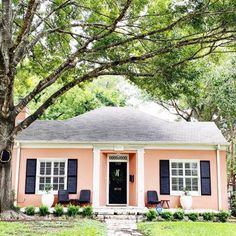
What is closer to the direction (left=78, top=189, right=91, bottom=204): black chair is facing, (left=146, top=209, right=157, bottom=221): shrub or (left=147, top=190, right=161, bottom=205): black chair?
the shrub

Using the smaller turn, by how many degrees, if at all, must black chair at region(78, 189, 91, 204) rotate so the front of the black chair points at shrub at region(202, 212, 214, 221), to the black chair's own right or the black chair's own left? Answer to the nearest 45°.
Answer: approximately 90° to the black chair's own left

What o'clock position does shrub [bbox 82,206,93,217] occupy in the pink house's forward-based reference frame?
The shrub is roughly at 1 o'clock from the pink house.

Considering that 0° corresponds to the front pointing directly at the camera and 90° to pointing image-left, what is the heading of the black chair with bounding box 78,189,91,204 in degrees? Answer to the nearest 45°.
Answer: approximately 45°

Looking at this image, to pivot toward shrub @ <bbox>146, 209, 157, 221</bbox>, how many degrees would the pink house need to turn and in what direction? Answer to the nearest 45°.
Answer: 0° — it already faces it

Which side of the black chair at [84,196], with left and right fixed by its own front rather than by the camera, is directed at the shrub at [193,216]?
left

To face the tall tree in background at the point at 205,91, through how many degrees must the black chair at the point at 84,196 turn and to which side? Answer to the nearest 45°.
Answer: approximately 180°

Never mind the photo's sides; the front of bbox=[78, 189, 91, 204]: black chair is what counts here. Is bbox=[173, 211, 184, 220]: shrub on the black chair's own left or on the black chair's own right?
on the black chair's own left
